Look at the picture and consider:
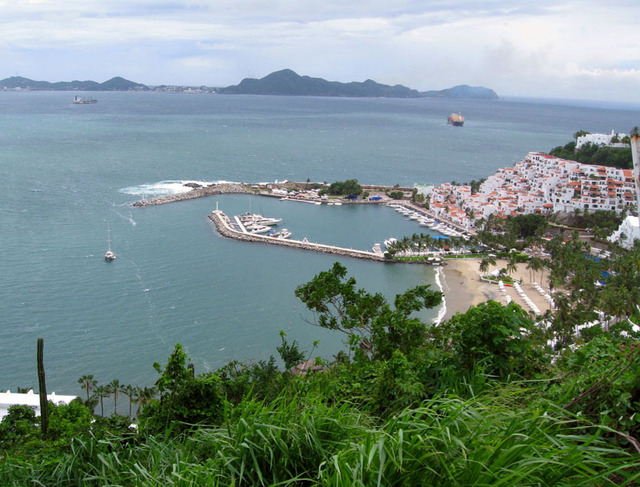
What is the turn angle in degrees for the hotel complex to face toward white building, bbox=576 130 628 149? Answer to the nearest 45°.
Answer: approximately 180°

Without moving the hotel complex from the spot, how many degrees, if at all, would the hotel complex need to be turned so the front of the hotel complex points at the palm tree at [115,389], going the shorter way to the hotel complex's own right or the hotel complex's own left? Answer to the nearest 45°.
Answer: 0° — it already faces it

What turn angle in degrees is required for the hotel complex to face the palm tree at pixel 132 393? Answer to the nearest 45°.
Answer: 0° — it already faces it

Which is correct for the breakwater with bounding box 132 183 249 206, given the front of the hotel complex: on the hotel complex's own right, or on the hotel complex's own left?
on the hotel complex's own right

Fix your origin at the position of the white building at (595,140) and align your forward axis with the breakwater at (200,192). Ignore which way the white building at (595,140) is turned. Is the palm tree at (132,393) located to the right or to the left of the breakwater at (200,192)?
left

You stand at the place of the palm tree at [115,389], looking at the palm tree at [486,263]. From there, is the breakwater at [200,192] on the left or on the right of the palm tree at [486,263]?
left

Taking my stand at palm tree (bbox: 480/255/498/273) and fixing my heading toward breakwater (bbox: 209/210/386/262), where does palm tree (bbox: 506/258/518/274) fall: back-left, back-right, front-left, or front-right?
back-right
